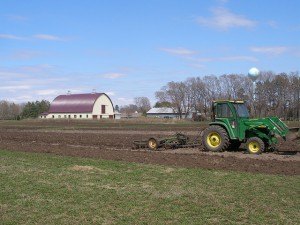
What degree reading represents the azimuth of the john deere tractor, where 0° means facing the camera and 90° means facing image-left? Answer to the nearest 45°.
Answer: approximately 315°

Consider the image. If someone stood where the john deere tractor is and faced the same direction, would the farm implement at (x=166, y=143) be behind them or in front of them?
behind
